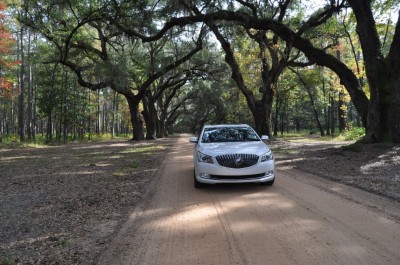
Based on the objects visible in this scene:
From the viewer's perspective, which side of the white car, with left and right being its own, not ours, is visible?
front

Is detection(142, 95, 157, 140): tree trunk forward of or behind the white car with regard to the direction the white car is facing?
behind

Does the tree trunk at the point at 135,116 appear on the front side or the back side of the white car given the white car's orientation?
on the back side
